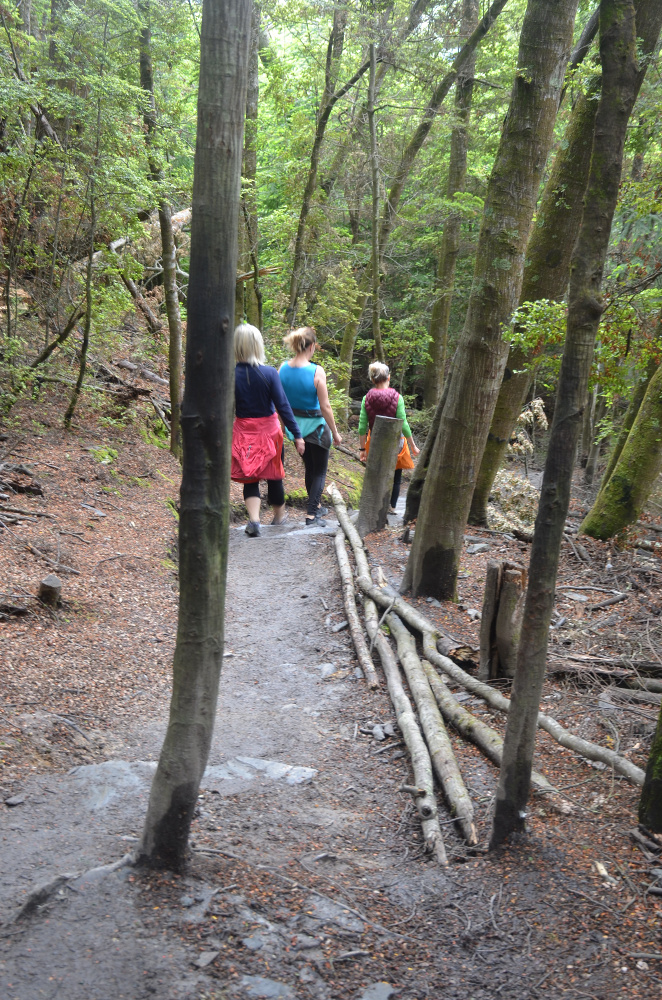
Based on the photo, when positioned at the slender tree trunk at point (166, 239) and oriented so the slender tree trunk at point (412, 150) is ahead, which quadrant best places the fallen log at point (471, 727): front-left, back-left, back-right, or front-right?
back-right

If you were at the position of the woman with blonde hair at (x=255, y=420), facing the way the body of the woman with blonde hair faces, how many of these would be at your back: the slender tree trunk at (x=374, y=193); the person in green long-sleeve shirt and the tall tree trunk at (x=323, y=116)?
0

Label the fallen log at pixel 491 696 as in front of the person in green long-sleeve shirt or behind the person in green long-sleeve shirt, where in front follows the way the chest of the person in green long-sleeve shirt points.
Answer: behind

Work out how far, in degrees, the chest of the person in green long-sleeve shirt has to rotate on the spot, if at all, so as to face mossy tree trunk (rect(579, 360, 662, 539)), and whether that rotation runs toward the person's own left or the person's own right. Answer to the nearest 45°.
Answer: approximately 90° to the person's own right

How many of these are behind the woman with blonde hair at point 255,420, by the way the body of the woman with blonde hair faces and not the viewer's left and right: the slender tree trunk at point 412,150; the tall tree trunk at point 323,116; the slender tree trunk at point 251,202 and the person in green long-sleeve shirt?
0

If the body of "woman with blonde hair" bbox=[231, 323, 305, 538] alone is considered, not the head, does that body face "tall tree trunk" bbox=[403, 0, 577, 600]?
no

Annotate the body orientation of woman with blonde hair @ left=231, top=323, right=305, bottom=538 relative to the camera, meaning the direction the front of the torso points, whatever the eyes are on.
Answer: away from the camera

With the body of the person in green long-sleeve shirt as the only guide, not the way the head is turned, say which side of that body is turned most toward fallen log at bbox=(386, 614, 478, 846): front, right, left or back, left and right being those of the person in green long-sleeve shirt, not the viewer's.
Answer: back

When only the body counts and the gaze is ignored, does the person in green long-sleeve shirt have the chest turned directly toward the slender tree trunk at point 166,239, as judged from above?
no

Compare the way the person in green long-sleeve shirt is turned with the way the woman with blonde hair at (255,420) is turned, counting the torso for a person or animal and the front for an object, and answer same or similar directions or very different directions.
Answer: same or similar directions

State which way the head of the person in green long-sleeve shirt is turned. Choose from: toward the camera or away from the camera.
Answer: away from the camera

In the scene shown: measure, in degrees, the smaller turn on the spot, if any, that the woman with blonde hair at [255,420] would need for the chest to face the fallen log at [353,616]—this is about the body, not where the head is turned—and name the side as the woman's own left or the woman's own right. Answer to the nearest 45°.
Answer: approximately 135° to the woman's own right

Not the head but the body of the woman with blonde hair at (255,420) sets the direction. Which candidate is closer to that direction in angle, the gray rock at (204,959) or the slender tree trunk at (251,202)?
the slender tree trunk

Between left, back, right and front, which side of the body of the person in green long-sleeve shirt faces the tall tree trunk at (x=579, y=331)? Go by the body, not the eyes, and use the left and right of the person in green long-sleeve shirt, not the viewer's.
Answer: back

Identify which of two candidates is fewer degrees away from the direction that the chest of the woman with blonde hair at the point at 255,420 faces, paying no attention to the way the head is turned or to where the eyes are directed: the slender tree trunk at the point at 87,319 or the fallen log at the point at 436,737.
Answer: the slender tree trunk

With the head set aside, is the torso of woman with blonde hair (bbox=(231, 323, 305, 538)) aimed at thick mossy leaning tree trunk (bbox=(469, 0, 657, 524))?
no

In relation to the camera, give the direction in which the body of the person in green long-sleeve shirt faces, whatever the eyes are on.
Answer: away from the camera

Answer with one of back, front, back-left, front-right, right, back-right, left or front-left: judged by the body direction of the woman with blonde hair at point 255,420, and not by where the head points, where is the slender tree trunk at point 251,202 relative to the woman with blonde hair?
front

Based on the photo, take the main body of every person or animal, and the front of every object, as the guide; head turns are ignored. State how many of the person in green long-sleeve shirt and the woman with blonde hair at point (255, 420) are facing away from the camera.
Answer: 2

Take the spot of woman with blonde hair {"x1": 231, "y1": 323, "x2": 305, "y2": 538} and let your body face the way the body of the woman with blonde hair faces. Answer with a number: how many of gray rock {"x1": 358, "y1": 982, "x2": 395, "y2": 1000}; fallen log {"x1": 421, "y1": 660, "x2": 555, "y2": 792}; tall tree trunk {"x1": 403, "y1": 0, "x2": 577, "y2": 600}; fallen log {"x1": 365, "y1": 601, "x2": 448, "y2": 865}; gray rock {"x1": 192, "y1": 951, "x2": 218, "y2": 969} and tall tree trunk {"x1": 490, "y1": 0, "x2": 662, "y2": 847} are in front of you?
0

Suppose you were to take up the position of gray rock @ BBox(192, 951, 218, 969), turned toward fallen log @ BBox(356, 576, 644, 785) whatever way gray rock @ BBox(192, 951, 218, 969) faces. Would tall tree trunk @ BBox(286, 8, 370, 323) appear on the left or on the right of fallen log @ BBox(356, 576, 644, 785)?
left
